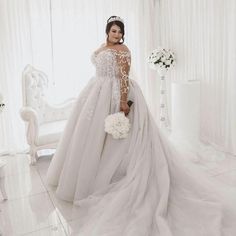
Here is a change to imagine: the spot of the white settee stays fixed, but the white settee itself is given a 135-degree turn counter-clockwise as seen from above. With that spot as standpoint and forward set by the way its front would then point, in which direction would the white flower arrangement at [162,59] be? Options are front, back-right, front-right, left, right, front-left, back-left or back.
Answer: right
